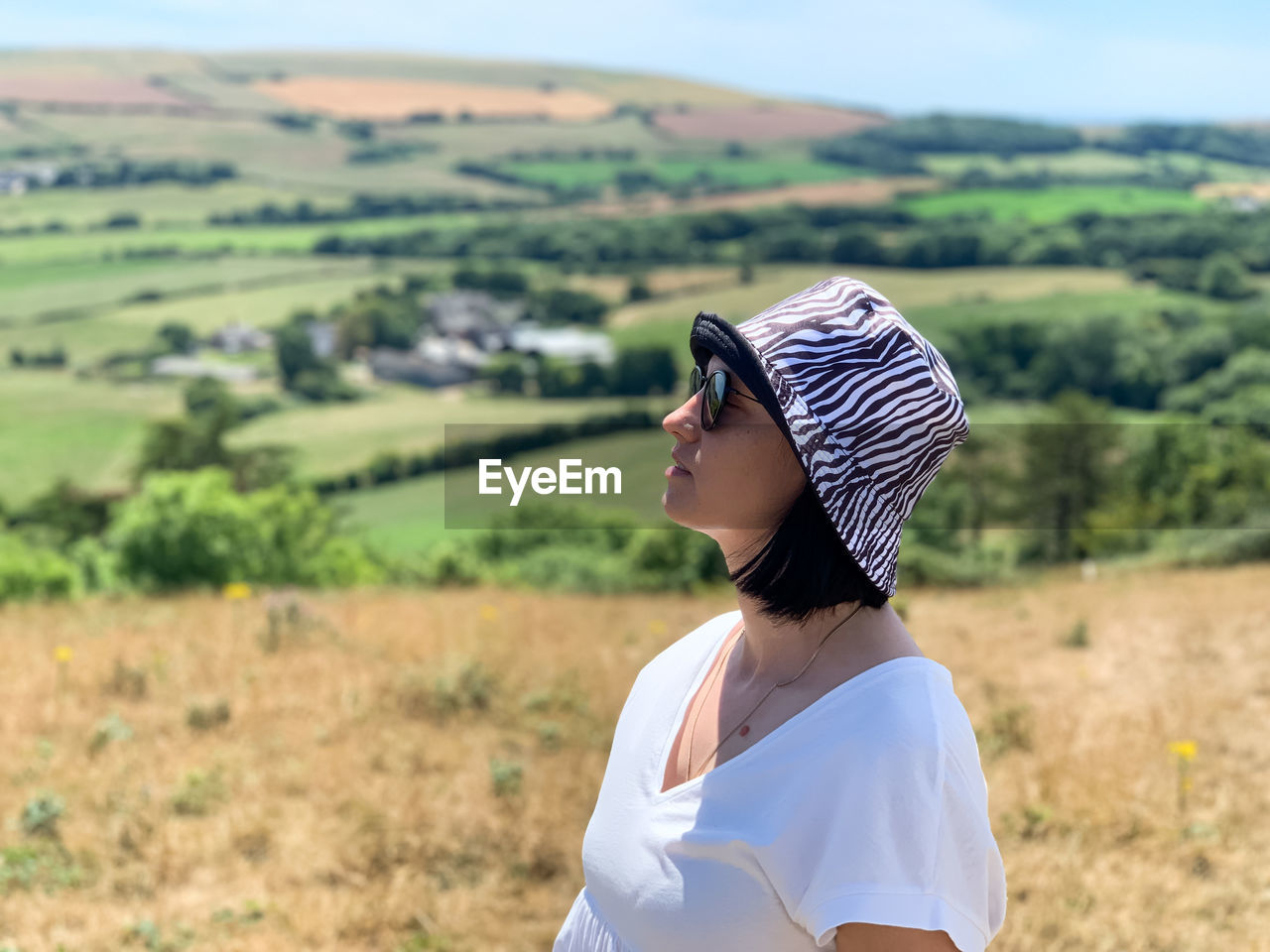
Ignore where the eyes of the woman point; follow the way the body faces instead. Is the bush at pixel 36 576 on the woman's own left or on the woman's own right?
on the woman's own right

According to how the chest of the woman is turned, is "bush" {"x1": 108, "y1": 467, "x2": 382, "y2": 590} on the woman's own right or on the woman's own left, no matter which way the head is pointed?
on the woman's own right

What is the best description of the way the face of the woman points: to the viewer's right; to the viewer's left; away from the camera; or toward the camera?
to the viewer's left

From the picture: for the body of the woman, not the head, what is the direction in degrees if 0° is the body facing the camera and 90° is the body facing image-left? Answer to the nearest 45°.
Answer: approximately 45°
